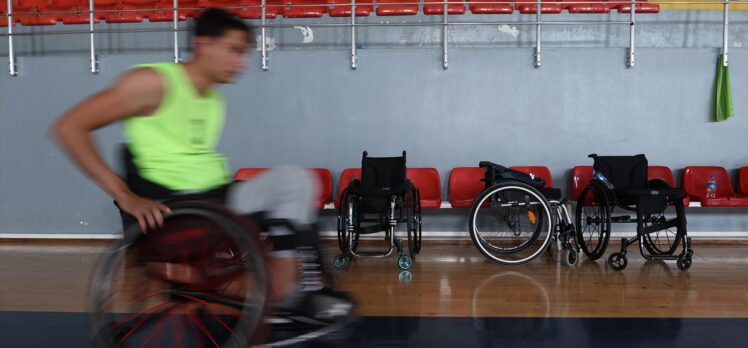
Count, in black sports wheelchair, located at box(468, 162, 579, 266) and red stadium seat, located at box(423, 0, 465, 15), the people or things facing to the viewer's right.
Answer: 1

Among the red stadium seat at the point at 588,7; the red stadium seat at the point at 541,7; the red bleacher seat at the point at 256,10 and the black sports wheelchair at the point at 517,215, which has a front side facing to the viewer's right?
the black sports wheelchair

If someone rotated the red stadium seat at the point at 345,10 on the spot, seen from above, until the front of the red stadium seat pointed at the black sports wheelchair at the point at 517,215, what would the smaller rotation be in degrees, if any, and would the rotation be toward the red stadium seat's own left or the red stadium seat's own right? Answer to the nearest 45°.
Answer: approximately 45° to the red stadium seat's own left

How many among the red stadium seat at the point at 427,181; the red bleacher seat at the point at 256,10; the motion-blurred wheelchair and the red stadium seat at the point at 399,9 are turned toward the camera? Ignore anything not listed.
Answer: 3
